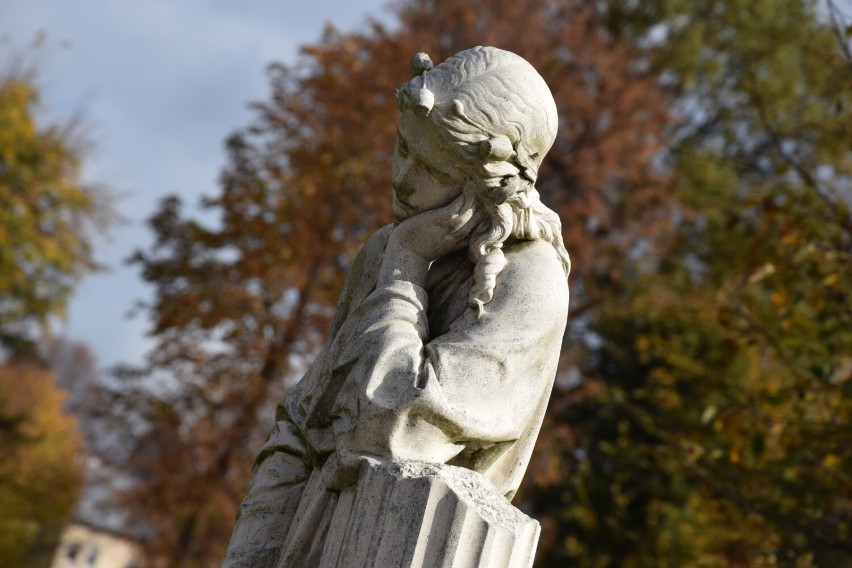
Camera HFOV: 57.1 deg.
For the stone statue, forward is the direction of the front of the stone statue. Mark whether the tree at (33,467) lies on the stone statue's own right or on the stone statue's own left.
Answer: on the stone statue's own right

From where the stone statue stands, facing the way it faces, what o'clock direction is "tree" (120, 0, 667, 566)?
The tree is roughly at 4 o'clock from the stone statue.

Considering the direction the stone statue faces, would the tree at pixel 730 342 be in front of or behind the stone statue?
behind

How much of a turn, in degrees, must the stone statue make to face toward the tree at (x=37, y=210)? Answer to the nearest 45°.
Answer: approximately 90° to its right

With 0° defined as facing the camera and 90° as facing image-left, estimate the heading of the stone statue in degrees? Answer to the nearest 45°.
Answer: approximately 45°
